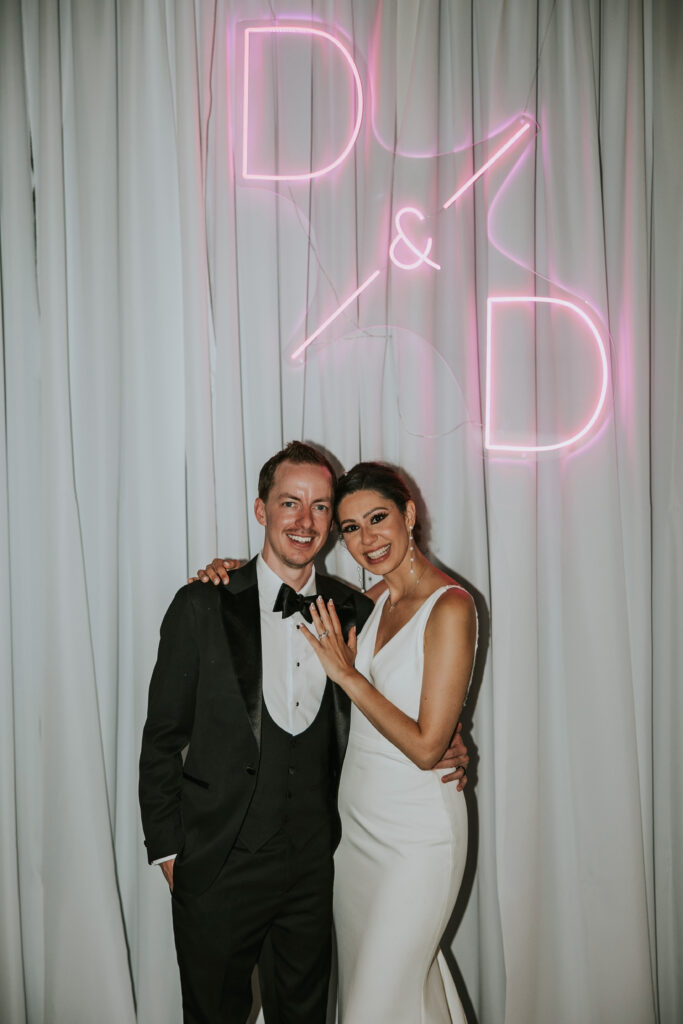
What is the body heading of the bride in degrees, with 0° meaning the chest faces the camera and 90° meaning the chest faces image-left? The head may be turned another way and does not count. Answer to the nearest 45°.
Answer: approximately 45°
